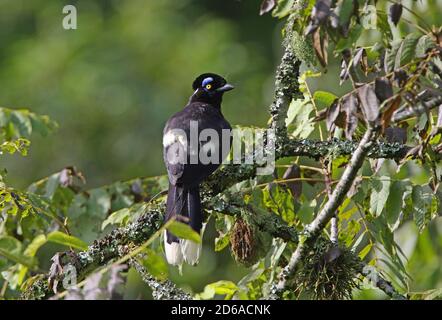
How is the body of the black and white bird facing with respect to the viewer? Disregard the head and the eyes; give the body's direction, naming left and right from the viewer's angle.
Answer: facing away from the viewer and to the right of the viewer
